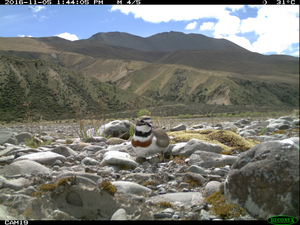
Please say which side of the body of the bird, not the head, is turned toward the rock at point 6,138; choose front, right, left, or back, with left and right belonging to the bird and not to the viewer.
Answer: right

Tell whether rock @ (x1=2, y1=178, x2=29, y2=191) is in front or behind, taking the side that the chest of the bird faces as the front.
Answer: in front

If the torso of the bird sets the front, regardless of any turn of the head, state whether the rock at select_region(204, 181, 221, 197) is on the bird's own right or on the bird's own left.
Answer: on the bird's own left

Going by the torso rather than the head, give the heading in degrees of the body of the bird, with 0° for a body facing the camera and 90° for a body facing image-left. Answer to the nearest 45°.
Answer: approximately 45°

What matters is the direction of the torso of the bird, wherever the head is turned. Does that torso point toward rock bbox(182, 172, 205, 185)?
no

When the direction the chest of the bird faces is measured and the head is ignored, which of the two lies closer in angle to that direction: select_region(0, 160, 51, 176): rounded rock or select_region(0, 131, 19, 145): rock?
the rounded rock

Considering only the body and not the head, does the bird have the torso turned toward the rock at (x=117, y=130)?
no

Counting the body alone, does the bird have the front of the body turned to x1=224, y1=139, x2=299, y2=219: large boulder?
no

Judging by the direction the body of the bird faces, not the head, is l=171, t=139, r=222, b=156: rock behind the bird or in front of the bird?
behind

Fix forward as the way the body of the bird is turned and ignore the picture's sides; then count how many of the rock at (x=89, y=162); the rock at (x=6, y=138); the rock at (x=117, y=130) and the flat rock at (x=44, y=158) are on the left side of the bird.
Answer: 0

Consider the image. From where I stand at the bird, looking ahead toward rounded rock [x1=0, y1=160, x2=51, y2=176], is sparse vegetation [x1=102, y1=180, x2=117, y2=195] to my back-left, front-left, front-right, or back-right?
front-left

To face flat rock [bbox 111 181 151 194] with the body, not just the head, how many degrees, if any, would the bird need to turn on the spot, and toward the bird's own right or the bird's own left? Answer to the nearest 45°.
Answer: approximately 45° to the bird's own left

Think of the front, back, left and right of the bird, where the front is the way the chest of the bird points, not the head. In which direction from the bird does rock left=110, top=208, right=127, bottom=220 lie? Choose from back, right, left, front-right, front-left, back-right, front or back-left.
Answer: front-left

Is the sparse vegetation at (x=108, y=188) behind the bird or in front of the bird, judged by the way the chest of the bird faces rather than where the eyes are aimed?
in front
